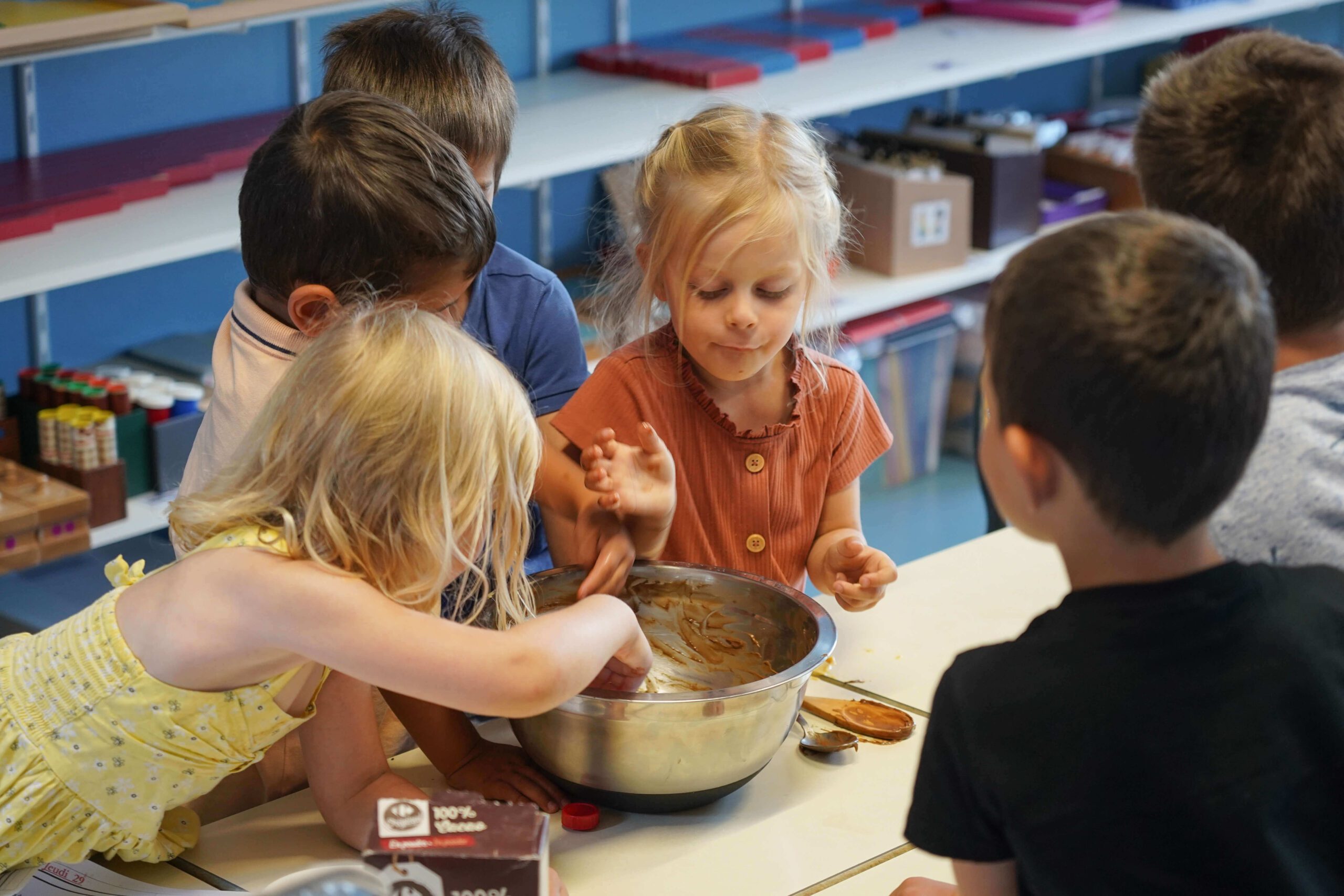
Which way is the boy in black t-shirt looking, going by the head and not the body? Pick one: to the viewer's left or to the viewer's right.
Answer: to the viewer's left

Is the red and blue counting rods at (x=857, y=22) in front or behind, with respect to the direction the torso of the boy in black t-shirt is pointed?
in front

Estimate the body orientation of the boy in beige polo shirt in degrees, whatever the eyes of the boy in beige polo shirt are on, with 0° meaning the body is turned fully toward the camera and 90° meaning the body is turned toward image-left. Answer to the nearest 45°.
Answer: approximately 270°

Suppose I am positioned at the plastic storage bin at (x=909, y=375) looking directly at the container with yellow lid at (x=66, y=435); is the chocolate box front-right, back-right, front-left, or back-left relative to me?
front-left

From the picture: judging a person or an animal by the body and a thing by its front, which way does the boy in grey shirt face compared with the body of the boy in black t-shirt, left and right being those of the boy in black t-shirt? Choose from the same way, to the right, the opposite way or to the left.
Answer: the same way

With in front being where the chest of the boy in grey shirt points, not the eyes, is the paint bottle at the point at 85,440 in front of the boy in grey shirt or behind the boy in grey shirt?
in front

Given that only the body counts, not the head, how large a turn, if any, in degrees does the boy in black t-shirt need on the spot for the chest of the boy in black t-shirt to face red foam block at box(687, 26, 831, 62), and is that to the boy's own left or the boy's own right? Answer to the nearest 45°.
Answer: approximately 45° to the boy's own right

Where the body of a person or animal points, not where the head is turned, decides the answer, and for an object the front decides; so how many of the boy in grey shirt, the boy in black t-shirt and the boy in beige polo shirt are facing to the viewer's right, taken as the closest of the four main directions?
1

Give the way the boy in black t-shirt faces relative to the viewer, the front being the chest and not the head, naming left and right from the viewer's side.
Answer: facing away from the viewer and to the left of the viewer

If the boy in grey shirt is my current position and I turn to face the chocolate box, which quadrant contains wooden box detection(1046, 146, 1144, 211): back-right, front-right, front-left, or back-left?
back-right

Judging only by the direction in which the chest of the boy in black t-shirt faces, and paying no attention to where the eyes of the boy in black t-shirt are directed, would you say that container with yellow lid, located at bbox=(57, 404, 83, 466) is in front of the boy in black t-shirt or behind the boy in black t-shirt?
in front
